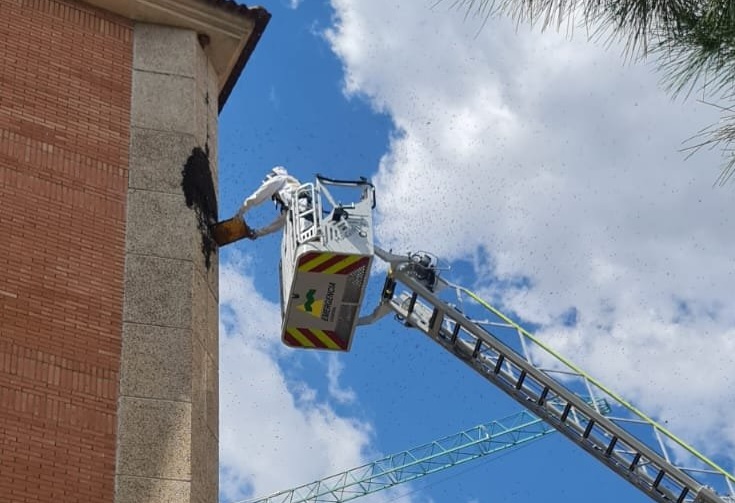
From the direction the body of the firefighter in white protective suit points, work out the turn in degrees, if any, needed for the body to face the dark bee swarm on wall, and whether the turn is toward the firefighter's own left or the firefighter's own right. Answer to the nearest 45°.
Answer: approximately 45° to the firefighter's own left

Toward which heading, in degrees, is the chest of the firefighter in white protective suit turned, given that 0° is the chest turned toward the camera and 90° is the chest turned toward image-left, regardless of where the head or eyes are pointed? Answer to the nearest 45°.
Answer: approximately 90°
